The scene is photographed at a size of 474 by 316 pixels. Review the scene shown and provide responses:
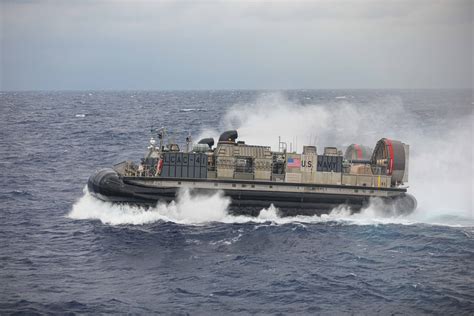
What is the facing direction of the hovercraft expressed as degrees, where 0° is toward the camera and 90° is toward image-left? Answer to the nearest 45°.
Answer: approximately 90°

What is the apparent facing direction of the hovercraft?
to the viewer's left
